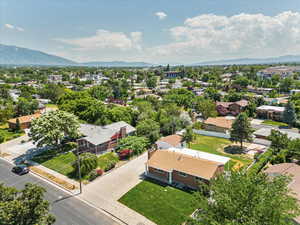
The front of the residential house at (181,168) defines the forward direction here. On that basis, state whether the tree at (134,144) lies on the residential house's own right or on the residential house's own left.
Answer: on the residential house's own right

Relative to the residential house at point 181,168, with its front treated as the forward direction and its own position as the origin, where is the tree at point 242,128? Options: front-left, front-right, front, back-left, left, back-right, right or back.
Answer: back

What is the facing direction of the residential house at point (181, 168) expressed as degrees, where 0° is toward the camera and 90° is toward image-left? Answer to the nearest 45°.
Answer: approximately 45°

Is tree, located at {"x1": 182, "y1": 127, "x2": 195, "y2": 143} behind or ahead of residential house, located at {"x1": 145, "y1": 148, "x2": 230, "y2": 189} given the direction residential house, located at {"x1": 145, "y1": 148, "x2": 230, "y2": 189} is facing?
behind

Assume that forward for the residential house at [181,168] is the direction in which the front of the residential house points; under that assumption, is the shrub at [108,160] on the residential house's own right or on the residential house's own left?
on the residential house's own right

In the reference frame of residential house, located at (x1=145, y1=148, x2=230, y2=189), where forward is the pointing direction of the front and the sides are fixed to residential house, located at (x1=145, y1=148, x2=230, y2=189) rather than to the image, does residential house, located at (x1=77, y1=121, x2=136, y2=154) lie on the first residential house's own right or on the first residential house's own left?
on the first residential house's own right

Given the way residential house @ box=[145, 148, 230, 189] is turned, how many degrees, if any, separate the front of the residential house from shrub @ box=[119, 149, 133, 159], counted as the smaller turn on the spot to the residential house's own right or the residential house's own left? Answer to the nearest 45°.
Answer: approximately 90° to the residential house's own right

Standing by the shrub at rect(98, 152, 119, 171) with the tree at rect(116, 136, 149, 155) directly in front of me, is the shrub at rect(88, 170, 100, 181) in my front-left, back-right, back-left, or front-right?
back-right

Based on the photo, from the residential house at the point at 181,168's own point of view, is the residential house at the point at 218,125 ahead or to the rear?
to the rear

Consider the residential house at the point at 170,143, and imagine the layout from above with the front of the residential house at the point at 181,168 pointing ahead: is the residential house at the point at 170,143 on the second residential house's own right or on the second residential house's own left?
on the second residential house's own right

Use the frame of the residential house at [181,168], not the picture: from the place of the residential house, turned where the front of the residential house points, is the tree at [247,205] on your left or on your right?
on your left
